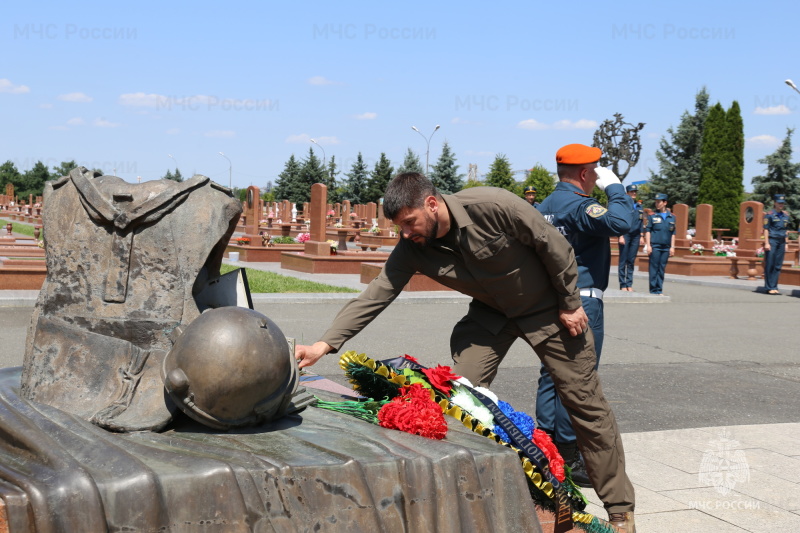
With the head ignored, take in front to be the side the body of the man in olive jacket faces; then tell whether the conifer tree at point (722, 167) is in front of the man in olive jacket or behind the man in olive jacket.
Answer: behind

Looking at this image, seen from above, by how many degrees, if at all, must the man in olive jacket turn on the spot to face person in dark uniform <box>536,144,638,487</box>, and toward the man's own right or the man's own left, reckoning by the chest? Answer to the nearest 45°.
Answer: approximately 180°

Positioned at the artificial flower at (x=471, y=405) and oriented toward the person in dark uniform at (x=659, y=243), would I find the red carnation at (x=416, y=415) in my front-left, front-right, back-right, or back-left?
back-left

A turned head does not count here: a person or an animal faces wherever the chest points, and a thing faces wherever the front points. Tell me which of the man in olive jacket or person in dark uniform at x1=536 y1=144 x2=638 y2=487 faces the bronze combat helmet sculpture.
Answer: the man in olive jacket

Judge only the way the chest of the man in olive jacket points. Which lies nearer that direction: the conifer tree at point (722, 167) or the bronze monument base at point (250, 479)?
the bronze monument base

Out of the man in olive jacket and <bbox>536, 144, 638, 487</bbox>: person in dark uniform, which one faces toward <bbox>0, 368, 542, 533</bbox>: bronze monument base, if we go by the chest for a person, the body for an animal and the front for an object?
the man in olive jacket
